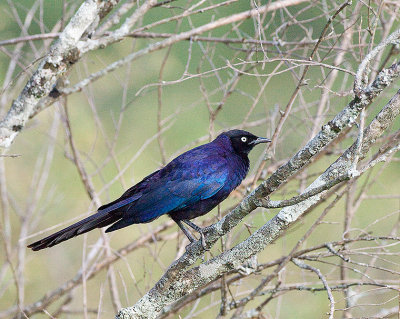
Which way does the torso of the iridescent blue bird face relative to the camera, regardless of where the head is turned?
to the viewer's right
